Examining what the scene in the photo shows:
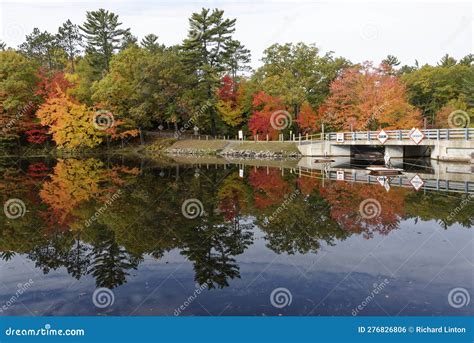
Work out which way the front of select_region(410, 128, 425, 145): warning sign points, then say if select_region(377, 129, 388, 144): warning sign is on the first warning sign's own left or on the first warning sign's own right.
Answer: on the first warning sign's own right

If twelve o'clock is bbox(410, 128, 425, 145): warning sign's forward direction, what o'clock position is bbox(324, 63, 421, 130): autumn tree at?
The autumn tree is roughly at 5 o'clock from the warning sign.

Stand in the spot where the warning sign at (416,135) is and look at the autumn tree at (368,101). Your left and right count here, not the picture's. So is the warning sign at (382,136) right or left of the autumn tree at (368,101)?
left

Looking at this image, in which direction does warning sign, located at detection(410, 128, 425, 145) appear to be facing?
toward the camera
